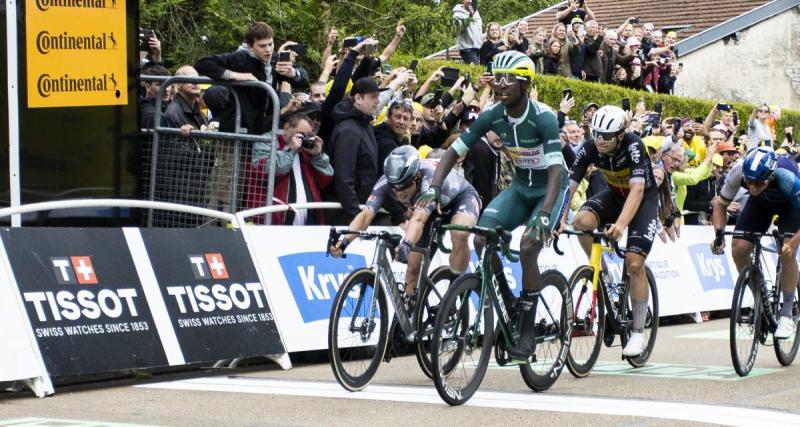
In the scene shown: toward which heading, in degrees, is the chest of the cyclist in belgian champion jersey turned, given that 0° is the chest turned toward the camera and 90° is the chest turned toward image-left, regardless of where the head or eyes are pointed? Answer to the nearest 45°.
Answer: approximately 45°

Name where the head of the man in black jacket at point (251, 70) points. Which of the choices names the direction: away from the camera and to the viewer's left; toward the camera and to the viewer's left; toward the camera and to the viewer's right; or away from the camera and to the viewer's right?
toward the camera and to the viewer's right

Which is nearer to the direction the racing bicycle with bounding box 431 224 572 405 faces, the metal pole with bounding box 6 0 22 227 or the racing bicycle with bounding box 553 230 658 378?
the metal pole

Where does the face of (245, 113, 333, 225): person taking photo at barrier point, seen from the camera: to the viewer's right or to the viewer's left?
to the viewer's right
